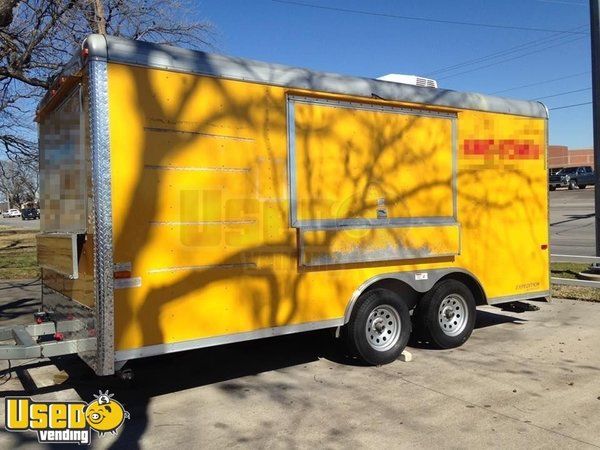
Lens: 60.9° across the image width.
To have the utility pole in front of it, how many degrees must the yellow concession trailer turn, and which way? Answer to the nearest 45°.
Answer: approximately 180°

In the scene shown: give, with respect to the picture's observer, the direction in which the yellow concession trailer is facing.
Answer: facing the viewer and to the left of the viewer
